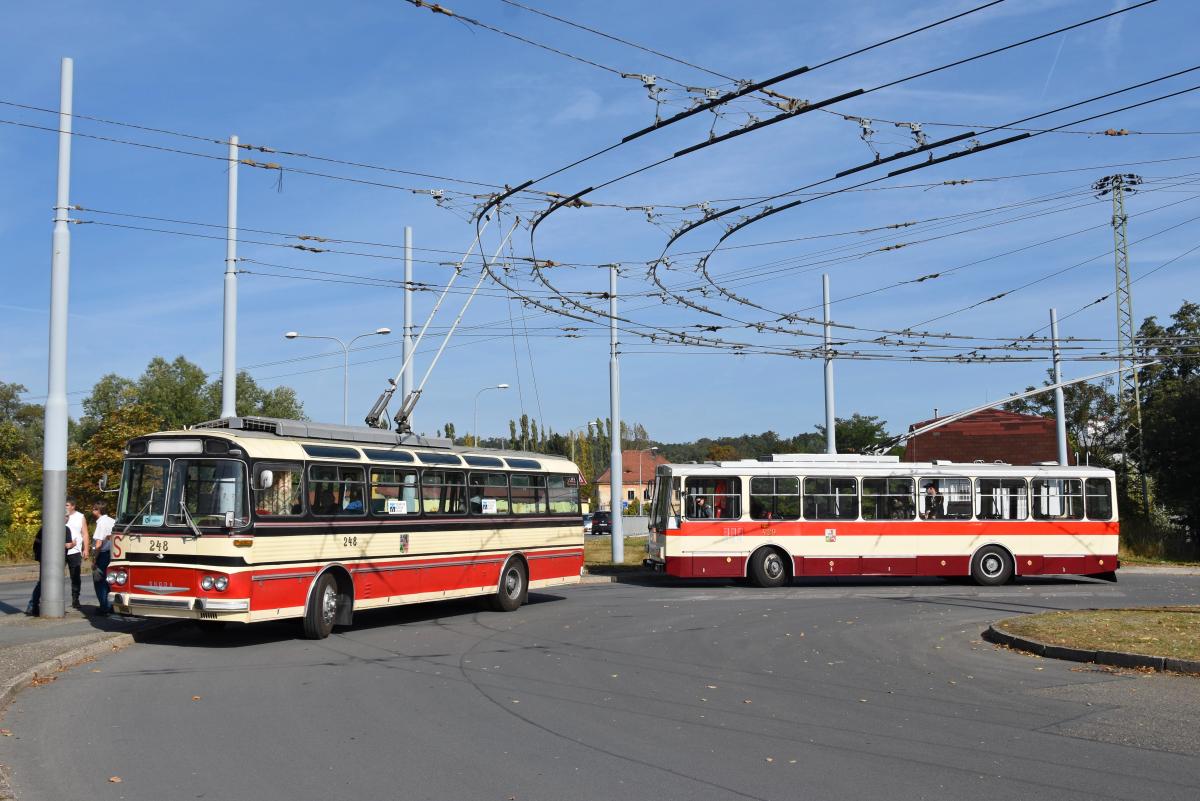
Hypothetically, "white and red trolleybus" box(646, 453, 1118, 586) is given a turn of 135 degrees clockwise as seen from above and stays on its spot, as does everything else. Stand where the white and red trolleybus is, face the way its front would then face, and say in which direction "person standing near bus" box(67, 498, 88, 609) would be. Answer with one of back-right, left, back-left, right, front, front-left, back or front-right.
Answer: back

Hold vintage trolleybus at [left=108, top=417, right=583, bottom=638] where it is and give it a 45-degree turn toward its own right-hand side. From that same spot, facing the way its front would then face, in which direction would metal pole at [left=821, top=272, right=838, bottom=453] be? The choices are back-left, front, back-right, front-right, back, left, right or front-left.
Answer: back-right

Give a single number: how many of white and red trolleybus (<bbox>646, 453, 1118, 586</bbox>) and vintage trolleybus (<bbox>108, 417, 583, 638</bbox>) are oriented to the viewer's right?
0

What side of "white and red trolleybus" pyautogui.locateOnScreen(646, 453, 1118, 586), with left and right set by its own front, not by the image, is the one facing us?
left

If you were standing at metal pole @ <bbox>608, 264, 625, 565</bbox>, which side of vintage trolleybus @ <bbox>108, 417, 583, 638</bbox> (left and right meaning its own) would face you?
back

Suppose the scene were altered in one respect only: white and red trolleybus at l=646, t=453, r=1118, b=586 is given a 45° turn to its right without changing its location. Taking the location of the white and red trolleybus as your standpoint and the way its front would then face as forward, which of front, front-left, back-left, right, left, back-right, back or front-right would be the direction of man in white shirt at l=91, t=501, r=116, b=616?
left

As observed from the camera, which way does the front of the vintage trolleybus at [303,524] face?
facing the viewer and to the left of the viewer
